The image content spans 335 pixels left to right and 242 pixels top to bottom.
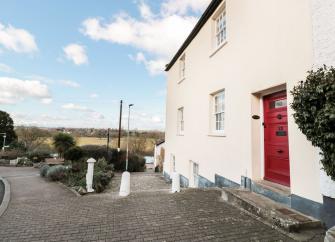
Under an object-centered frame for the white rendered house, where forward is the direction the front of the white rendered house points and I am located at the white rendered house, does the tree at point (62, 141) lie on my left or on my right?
on my right

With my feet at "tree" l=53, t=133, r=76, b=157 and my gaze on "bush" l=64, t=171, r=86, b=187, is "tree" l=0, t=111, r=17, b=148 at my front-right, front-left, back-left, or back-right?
back-right

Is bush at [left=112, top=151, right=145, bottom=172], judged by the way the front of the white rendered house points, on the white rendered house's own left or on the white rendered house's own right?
on the white rendered house's own right

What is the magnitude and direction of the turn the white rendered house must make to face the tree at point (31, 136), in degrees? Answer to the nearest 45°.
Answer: approximately 90° to its right

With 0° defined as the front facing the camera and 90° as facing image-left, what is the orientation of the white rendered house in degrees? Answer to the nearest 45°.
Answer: approximately 45°

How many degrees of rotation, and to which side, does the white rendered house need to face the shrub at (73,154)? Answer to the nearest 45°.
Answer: approximately 90° to its right

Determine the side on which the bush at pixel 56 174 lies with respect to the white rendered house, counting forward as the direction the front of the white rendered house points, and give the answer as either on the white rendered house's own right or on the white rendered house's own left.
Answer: on the white rendered house's own right

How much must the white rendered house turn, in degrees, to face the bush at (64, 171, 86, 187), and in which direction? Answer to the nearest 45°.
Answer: approximately 45° to its right
